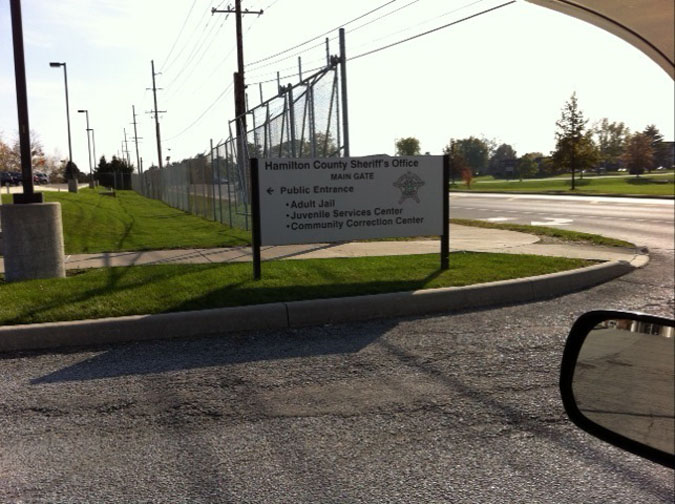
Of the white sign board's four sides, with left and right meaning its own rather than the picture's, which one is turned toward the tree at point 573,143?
back

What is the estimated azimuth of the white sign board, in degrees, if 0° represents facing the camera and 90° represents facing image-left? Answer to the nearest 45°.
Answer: approximately 0°

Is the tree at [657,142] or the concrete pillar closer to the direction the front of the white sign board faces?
the concrete pillar

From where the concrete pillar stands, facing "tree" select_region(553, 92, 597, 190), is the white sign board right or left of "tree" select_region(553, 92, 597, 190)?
right

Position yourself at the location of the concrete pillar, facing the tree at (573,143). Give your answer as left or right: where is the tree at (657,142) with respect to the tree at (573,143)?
right

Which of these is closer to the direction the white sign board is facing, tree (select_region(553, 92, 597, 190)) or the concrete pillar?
the concrete pillar

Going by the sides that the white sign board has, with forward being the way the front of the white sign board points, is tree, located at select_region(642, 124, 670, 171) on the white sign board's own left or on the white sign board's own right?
on the white sign board's own left

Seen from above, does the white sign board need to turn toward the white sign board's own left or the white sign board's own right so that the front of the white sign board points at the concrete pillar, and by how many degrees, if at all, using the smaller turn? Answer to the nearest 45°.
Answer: approximately 90° to the white sign board's own right
